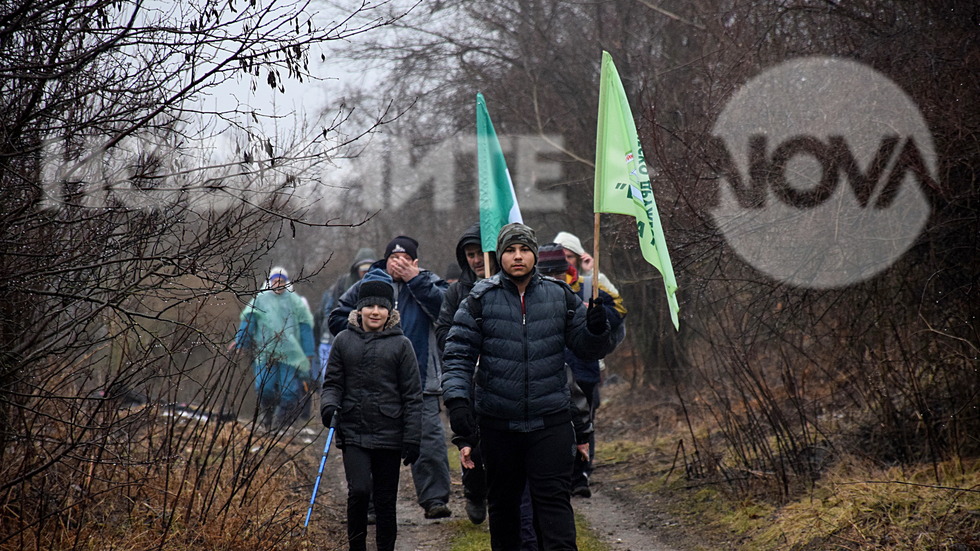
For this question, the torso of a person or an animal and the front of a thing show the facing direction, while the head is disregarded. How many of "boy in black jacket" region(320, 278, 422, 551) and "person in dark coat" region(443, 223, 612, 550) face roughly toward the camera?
2

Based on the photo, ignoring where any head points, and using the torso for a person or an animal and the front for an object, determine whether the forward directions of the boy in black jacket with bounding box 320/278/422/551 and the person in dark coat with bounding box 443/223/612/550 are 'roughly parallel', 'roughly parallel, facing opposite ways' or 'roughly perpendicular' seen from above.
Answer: roughly parallel

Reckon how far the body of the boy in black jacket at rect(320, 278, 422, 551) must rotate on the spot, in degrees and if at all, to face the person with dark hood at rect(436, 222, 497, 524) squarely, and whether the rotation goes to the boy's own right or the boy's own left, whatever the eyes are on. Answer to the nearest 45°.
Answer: approximately 135° to the boy's own left

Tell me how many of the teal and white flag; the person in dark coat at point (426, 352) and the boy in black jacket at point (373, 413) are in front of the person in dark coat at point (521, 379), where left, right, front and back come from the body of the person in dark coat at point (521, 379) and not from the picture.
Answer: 0

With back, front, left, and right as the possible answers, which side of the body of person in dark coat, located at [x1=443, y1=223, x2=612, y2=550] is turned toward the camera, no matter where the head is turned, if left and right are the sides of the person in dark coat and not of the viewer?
front

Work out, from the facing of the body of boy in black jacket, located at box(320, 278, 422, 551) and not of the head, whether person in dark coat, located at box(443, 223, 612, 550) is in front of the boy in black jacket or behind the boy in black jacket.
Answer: in front

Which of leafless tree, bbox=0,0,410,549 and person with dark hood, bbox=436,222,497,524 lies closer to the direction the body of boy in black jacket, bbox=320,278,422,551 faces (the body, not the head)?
the leafless tree

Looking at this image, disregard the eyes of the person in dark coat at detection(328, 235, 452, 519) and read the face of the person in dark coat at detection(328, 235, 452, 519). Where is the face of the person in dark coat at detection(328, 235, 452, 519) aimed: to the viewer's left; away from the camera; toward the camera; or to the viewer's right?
toward the camera

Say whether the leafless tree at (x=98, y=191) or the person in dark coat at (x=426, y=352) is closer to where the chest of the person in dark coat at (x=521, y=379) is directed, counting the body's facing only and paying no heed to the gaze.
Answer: the leafless tree

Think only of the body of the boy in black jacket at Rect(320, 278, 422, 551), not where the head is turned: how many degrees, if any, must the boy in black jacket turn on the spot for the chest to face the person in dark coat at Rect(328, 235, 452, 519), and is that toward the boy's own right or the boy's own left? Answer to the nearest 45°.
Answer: approximately 180°

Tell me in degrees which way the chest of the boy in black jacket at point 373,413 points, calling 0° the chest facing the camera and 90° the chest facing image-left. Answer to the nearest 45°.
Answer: approximately 0°

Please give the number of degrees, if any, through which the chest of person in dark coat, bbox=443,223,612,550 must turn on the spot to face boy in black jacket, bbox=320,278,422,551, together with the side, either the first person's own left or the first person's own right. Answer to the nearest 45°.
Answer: approximately 135° to the first person's own right

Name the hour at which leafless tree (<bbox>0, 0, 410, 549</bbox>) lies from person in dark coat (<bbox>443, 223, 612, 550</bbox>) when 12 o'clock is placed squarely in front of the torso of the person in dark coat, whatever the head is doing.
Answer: The leafless tree is roughly at 2 o'clock from the person in dark coat.
